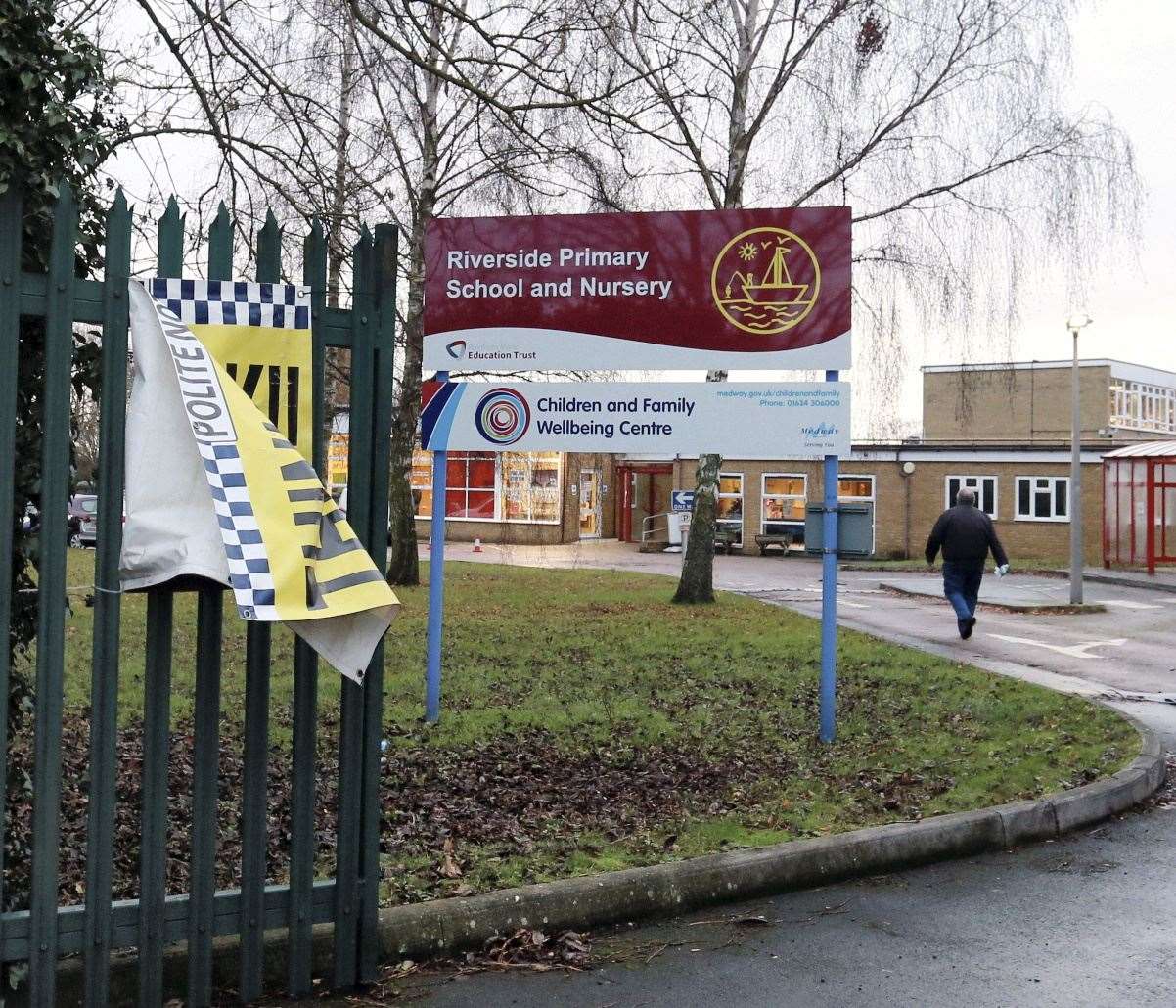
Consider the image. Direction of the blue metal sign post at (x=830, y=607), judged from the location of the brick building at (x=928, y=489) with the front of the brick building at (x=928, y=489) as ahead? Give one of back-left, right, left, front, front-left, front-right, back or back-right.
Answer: front

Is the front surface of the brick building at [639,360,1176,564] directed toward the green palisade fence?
yes

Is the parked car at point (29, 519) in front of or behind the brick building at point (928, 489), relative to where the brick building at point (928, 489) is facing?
in front

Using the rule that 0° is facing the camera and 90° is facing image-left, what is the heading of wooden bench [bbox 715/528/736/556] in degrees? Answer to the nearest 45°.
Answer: approximately 0°

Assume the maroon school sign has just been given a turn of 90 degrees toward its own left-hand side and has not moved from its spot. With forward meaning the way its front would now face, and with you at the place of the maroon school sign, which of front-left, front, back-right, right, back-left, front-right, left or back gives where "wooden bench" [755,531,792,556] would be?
left

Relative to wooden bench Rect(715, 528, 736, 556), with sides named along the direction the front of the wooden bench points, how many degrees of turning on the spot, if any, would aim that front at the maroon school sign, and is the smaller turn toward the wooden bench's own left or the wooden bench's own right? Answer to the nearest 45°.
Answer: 0° — it already faces it

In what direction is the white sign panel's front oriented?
toward the camera

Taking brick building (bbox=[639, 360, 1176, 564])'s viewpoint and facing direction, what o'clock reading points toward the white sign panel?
The white sign panel is roughly at 12 o'clock from the brick building.

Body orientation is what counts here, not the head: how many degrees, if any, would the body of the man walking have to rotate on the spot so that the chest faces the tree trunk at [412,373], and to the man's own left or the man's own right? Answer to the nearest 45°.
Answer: approximately 90° to the man's own left

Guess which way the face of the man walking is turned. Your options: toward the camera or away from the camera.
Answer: away from the camera

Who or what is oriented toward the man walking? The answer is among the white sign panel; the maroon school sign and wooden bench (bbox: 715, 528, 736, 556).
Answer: the wooden bench

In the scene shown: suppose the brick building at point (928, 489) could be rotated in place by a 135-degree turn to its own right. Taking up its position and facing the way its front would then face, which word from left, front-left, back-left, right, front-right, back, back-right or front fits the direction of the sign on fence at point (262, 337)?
back-left

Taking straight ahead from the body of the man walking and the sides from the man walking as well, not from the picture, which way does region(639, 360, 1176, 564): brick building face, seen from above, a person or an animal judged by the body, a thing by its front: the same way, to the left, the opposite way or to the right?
the opposite way

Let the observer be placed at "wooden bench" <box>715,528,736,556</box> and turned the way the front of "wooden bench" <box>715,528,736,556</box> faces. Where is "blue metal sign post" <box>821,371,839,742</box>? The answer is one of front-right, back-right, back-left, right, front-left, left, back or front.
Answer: front
